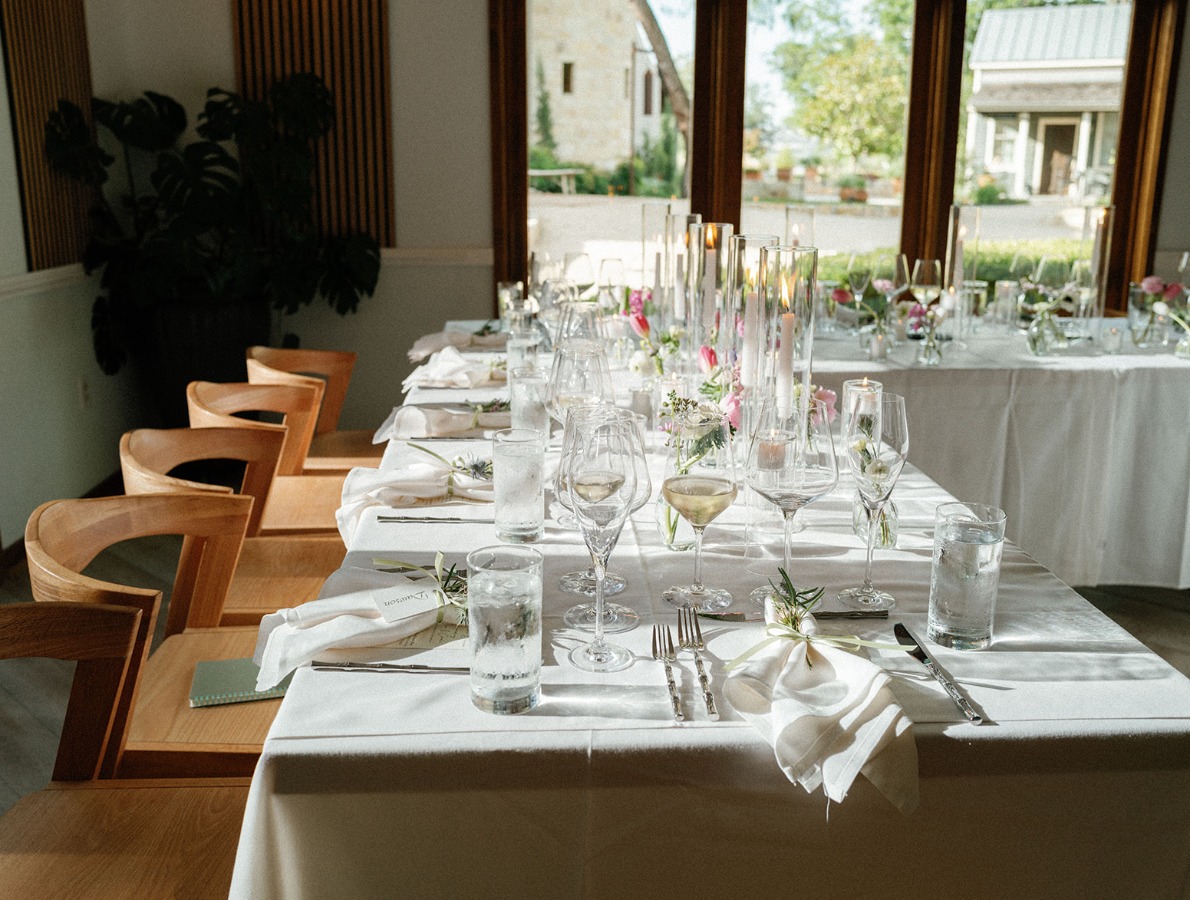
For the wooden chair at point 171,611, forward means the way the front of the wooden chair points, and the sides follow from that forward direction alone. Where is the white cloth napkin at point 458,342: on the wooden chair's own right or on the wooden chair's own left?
on the wooden chair's own left

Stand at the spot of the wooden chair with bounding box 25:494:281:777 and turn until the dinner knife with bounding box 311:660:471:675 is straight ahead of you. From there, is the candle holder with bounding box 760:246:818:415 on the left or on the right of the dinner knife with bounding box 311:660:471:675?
left

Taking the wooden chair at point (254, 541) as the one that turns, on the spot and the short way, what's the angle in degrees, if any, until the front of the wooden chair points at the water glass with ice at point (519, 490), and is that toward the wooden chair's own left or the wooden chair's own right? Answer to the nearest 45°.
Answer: approximately 45° to the wooden chair's own right

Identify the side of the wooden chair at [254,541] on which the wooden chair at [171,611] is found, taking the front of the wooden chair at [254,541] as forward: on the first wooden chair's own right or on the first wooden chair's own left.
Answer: on the first wooden chair's own right

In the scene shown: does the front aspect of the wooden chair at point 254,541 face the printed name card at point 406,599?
no

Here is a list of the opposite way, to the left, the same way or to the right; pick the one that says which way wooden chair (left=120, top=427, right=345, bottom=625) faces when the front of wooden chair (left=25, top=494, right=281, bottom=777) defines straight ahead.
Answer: the same way

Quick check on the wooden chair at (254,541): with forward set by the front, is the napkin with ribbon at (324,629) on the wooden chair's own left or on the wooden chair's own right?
on the wooden chair's own right

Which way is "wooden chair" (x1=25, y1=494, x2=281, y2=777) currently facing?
to the viewer's right

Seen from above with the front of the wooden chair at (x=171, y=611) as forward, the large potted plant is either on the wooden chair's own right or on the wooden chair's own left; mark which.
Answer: on the wooden chair's own left

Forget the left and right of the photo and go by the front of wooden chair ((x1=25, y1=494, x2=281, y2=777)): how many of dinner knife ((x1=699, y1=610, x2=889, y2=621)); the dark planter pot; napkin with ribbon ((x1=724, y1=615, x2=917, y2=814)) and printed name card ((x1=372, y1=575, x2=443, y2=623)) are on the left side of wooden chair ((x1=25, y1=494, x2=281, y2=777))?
1

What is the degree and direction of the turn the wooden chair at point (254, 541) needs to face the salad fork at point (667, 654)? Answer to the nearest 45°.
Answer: approximately 90° to its right

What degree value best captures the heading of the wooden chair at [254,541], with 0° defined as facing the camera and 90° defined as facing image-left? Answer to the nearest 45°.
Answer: approximately 270°

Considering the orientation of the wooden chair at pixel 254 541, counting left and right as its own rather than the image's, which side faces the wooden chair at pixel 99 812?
right

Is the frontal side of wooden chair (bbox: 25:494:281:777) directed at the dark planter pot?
no

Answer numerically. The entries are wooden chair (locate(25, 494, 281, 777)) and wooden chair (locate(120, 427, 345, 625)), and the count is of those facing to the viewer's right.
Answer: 2

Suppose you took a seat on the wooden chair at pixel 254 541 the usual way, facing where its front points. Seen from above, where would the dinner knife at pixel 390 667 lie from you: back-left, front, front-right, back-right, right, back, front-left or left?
right
